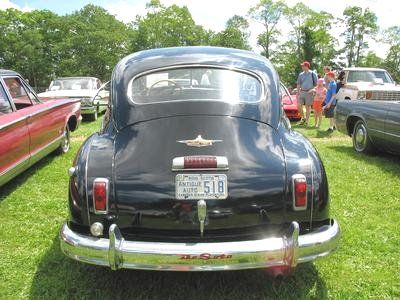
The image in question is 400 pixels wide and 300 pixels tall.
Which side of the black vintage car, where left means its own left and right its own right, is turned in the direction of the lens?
back

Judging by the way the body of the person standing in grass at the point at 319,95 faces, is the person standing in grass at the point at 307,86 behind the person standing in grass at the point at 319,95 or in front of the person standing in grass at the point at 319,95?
behind

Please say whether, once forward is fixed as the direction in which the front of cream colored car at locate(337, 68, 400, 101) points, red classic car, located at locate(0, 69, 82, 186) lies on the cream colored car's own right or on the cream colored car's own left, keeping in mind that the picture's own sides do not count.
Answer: on the cream colored car's own right

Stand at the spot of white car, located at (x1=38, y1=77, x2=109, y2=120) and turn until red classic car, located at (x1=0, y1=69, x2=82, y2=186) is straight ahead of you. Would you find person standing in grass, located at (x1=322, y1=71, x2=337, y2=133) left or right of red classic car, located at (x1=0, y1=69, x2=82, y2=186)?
left

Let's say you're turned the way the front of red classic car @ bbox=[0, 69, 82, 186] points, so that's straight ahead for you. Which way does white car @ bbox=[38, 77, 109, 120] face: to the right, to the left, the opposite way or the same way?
the opposite way

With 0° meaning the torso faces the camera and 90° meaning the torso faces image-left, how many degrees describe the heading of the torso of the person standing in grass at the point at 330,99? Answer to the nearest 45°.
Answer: approximately 90°

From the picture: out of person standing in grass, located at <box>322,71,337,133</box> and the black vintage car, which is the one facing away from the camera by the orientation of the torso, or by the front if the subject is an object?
the black vintage car

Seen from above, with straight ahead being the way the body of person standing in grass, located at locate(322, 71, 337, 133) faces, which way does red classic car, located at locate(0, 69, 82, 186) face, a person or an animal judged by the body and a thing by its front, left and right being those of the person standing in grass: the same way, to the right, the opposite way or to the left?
to the right
